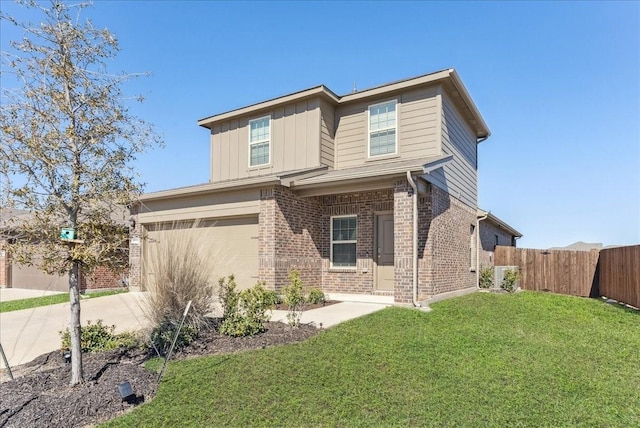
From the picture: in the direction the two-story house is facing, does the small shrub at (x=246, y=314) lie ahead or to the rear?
ahead

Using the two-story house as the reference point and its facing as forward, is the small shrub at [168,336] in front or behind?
in front

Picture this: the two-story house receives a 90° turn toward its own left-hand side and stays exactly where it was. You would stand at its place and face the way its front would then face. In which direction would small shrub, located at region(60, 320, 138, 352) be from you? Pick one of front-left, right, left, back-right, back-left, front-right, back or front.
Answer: right

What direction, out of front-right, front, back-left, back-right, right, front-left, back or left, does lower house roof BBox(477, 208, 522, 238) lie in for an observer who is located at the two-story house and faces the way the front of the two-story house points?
back

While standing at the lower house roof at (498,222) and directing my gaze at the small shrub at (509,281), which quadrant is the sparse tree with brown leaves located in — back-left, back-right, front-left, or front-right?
front-right

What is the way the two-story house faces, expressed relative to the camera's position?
facing the viewer and to the left of the viewer
